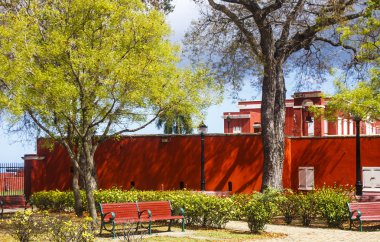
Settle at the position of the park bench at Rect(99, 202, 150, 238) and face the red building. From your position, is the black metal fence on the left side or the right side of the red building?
left

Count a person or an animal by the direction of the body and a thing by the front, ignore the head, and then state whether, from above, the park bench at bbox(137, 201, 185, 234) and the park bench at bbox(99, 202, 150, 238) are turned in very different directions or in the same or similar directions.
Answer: same or similar directions

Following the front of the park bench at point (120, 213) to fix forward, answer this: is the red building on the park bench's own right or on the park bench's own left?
on the park bench's own left

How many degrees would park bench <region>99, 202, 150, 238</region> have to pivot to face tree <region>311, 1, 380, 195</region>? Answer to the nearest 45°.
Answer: approximately 90° to its left

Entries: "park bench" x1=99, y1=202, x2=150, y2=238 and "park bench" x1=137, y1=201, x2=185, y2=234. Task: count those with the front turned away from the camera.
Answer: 0

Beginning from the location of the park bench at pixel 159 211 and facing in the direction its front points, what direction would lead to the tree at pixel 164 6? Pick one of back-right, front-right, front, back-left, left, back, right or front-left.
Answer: back-left

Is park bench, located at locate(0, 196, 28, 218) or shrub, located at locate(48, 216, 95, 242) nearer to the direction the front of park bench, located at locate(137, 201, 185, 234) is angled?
the shrub

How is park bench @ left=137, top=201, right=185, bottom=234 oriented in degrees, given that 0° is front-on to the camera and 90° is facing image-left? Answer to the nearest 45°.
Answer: approximately 315°

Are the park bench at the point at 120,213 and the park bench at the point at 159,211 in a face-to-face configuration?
no

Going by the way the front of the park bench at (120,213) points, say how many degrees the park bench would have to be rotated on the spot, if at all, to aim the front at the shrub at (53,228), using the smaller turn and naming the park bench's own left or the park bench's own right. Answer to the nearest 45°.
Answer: approximately 45° to the park bench's own right

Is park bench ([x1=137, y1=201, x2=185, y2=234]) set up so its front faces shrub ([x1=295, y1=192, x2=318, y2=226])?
no

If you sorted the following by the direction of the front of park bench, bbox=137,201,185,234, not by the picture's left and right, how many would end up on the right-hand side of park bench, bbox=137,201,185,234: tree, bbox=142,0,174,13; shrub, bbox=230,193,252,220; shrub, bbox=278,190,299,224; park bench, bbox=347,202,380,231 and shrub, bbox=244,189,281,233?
0

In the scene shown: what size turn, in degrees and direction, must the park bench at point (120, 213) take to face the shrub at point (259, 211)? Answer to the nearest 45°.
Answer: approximately 45° to its left

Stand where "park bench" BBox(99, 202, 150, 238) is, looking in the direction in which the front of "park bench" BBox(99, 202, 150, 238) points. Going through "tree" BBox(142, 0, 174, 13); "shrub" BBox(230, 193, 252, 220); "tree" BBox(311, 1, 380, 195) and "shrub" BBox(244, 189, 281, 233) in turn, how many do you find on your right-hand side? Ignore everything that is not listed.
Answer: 0

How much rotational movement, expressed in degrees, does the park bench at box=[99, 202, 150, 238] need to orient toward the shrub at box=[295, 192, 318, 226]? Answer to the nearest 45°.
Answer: approximately 45° to its left

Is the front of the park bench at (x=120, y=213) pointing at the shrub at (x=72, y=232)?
no

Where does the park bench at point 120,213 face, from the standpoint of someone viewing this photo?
facing the viewer and to the right of the viewer
